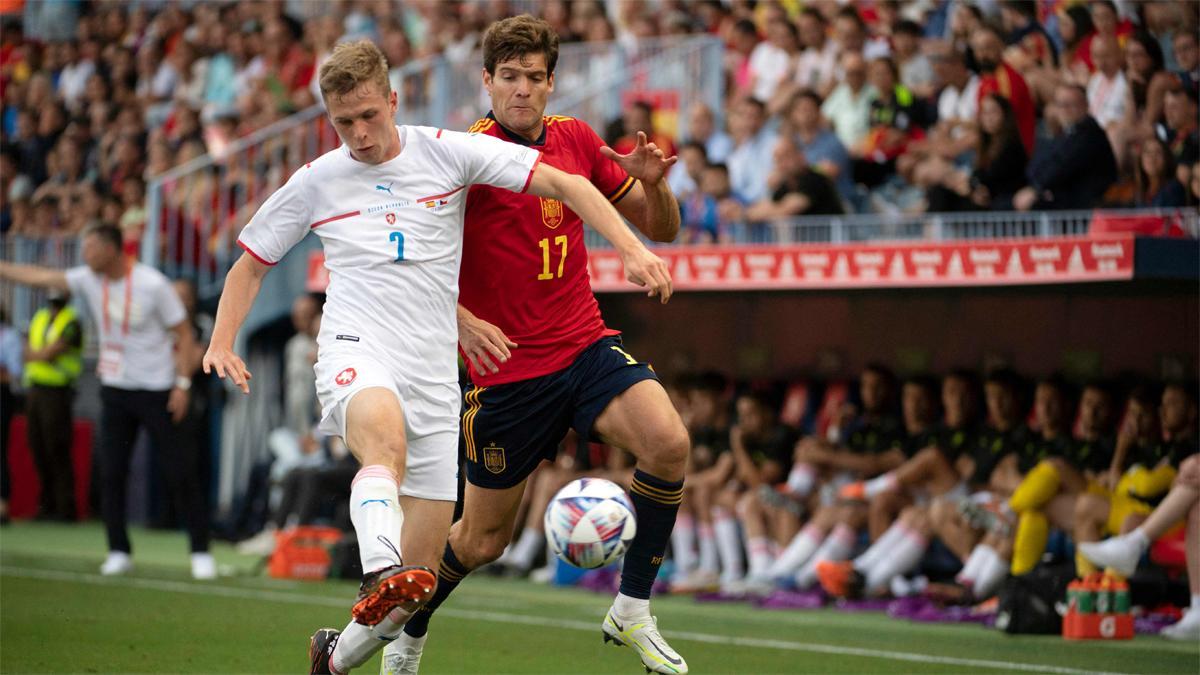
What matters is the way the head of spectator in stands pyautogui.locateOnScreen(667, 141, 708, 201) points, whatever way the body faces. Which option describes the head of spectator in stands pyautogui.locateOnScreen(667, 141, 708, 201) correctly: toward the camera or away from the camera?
toward the camera

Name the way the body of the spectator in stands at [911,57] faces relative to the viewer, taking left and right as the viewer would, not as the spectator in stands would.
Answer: facing the viewer and to the left of the viewer

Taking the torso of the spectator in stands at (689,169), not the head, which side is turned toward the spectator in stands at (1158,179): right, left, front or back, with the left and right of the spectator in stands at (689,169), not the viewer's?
left

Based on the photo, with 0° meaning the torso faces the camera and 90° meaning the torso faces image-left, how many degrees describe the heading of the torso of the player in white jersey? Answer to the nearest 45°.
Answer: approximately 0°

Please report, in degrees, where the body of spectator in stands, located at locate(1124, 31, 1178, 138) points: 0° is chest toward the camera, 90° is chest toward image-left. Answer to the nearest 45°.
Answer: approximately 45°

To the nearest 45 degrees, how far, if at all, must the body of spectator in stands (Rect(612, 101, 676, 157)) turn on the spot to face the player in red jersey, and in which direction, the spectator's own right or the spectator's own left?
approximately 45° to the spectator's own left

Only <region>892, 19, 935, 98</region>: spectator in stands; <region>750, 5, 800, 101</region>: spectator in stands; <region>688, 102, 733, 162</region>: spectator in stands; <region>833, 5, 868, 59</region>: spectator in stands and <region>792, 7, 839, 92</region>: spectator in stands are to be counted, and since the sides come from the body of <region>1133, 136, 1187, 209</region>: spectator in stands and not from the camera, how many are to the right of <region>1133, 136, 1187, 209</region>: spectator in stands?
5

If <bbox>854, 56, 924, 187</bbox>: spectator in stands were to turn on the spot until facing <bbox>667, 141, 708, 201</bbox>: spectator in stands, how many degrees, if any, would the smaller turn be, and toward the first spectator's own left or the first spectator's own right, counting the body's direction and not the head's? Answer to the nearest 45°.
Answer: approximately 45° to the first spectator's own right

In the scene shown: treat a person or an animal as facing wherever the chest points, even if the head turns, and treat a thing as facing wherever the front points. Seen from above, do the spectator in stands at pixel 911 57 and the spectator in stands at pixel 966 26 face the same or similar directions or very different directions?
same or similar directions

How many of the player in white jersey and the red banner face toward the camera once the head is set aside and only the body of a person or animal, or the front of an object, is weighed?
2
